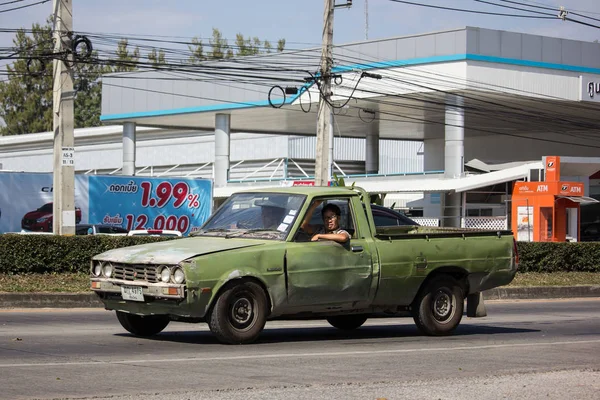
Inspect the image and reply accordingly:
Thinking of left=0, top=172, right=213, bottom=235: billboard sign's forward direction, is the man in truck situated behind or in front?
in front

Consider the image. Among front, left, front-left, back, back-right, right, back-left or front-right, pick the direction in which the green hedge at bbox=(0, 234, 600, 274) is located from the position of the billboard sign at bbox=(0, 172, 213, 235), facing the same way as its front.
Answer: front

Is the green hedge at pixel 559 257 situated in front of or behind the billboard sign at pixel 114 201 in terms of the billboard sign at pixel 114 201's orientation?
in front

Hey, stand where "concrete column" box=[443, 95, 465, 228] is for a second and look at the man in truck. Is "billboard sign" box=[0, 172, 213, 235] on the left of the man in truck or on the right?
right

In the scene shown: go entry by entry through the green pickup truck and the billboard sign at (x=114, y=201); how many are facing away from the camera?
0

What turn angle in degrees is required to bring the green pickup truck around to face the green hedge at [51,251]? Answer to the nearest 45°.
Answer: approximately 90° to its right

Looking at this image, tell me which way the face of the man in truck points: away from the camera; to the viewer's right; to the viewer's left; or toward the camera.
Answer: toward the camera

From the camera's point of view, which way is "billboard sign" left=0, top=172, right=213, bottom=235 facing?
toward the camera

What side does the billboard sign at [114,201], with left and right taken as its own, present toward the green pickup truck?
front

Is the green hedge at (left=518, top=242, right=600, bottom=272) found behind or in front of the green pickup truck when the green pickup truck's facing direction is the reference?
behind
